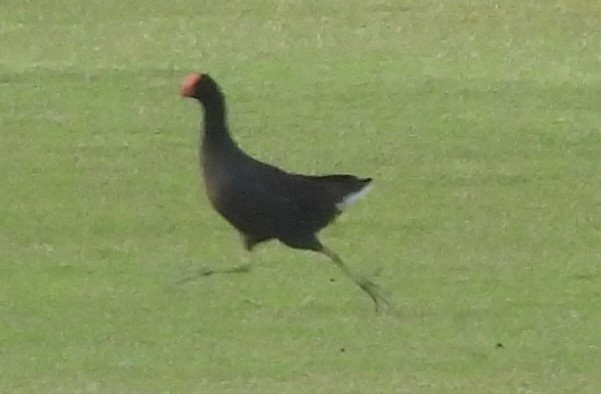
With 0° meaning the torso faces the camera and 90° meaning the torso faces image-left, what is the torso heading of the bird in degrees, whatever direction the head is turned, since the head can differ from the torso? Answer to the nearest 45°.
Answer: approximately 90°
